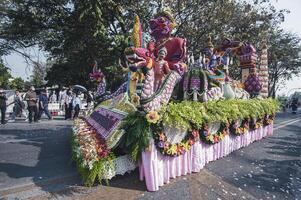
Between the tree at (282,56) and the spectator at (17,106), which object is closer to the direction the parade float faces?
the spectator

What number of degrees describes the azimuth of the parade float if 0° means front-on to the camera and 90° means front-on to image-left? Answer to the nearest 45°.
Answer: approximately 45°

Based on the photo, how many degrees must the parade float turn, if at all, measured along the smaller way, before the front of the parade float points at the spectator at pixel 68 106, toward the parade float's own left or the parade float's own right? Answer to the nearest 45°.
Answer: approximately 90° to the parade float's own right

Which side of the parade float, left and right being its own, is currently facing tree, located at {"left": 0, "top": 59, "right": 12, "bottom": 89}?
right

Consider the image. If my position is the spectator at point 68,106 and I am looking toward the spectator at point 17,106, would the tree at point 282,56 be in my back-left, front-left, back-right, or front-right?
back-right

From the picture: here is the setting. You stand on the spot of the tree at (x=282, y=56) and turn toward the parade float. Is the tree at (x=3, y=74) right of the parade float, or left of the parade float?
right

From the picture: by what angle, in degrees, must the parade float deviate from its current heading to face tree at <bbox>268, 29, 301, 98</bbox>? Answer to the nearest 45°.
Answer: approximately 180°

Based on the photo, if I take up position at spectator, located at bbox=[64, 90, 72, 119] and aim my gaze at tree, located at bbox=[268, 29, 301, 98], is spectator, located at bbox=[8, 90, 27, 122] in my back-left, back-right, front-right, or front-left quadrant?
back-left

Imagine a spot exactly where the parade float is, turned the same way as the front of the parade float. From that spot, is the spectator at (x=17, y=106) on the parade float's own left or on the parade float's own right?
on the parade float's own right
